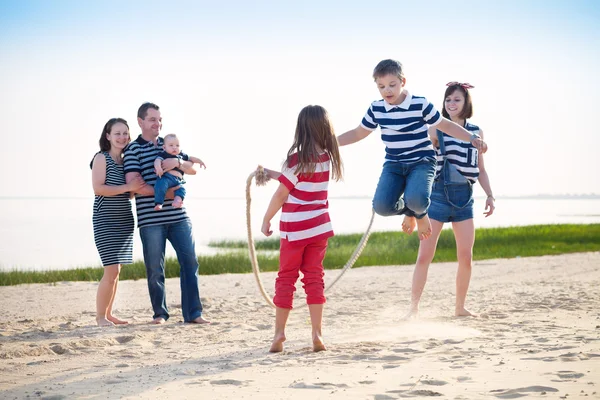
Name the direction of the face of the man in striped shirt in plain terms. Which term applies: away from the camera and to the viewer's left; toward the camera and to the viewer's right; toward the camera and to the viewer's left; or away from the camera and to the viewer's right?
toward the camera and to the viewer's right

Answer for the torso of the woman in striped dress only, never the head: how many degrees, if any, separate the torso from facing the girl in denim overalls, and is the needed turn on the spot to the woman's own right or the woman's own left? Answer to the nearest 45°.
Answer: approximately 45° to the woman's own left

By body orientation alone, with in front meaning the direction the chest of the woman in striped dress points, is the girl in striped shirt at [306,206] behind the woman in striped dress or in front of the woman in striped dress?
in front

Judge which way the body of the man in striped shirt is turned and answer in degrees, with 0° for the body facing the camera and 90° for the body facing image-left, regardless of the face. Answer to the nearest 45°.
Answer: approximately 315°

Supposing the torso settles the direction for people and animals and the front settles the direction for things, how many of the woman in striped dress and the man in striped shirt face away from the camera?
0

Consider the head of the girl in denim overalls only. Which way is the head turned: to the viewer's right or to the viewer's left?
to the viewer's left

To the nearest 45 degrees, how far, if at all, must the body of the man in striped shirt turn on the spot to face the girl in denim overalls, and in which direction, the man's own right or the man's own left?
approximately 45° to the man's own left

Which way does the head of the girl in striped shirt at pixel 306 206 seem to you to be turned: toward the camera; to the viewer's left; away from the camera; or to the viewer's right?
away from the camera

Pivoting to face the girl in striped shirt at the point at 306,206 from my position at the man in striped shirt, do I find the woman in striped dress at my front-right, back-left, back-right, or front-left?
back-right

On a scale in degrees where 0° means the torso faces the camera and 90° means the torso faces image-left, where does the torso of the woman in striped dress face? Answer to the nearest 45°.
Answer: approximately 315°
